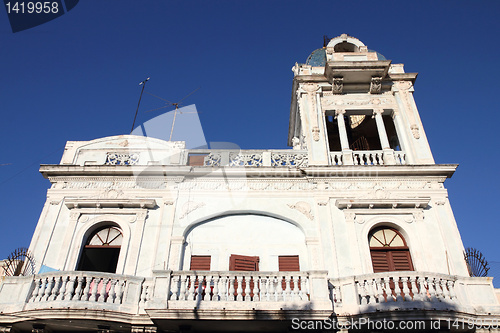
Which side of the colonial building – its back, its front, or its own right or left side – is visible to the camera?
front
